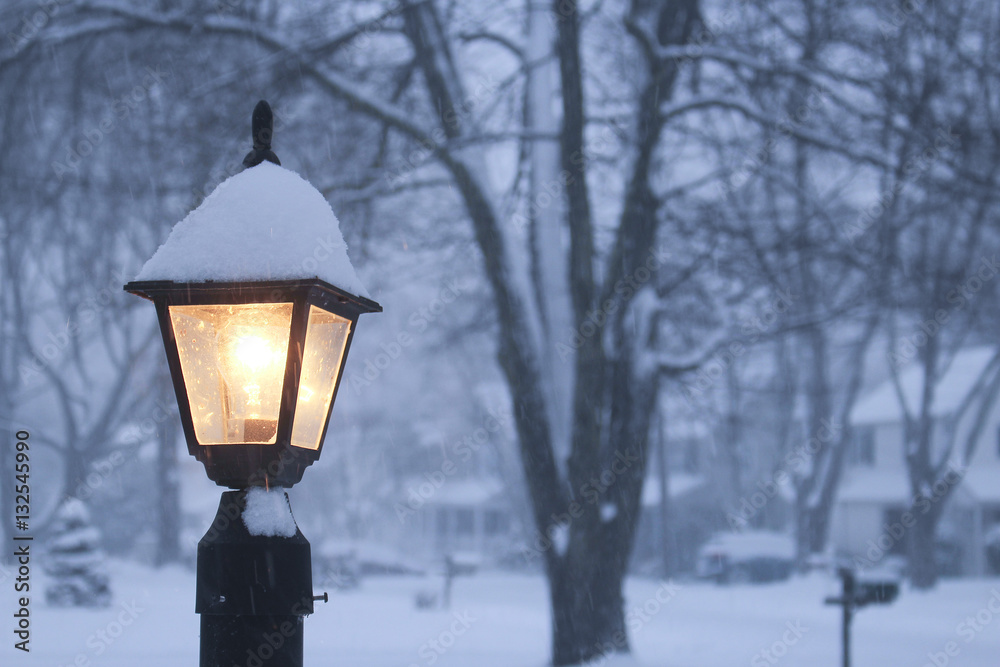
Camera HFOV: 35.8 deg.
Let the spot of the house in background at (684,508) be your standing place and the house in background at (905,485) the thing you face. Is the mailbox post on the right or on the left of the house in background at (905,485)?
right

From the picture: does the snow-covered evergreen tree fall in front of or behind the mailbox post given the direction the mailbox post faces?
behind

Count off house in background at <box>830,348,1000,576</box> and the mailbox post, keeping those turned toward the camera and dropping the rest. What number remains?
1

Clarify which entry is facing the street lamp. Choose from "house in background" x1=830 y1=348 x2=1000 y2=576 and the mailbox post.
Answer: the house in background

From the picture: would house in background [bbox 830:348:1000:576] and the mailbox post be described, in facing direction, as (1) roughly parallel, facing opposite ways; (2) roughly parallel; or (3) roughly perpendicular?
roughly perpendicular

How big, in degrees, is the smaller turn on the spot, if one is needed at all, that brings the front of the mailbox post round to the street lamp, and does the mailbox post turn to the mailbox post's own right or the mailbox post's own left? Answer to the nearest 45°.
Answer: approximately 90° to the mailbox post's own right

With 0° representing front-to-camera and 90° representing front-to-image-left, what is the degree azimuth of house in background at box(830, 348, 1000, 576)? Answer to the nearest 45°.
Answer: approximately 0°

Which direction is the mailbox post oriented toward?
to the viewer's right
